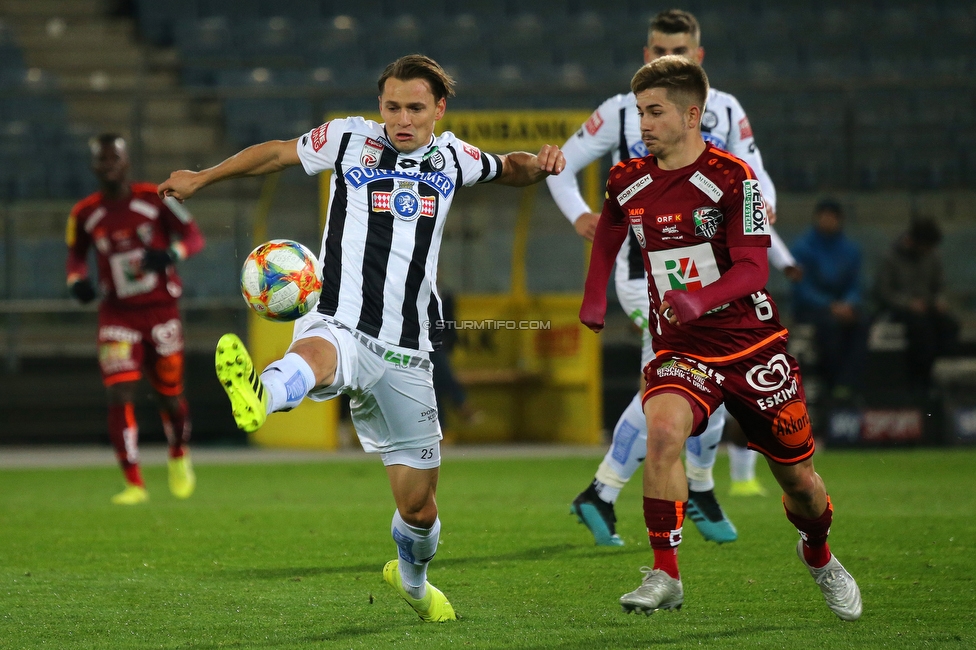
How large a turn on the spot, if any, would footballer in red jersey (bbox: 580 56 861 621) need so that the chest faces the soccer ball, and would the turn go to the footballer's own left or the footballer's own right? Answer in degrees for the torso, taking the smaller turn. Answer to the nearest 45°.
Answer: approximately 45° to the footballer's own right

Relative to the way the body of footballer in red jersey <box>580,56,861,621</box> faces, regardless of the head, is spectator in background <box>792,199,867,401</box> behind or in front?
behind

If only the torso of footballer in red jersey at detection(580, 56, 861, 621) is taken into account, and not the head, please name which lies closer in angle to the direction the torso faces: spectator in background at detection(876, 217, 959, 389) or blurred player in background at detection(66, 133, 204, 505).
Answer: the blurred player in background

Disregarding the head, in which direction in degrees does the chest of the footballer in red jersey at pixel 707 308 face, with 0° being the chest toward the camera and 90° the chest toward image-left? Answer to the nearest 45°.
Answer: approximately 45°

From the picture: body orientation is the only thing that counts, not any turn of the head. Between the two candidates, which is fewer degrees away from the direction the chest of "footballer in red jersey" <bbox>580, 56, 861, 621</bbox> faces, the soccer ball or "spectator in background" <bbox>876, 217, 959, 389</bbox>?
the soccer ball

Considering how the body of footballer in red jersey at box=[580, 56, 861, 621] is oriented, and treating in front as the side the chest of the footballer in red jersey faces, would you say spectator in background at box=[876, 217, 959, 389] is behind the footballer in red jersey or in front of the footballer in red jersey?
behind

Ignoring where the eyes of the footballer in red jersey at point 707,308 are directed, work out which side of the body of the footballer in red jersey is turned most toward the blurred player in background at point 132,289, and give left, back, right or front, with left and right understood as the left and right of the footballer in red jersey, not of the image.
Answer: right
